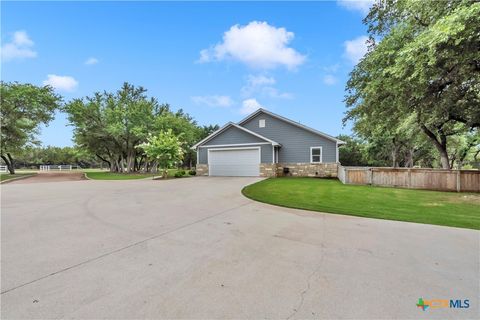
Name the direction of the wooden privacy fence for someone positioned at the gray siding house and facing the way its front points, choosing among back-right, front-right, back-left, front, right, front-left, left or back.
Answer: front-left

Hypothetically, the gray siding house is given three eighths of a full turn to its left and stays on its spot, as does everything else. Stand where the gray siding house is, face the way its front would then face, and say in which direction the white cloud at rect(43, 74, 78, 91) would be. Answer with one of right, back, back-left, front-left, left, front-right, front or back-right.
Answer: back-left

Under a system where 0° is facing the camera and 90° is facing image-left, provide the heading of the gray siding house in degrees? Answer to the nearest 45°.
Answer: approximately 0°

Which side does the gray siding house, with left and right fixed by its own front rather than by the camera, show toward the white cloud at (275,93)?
back

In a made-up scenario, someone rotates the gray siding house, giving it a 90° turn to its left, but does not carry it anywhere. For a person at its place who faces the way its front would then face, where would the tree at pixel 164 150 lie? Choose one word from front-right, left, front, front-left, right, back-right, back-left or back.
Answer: back
